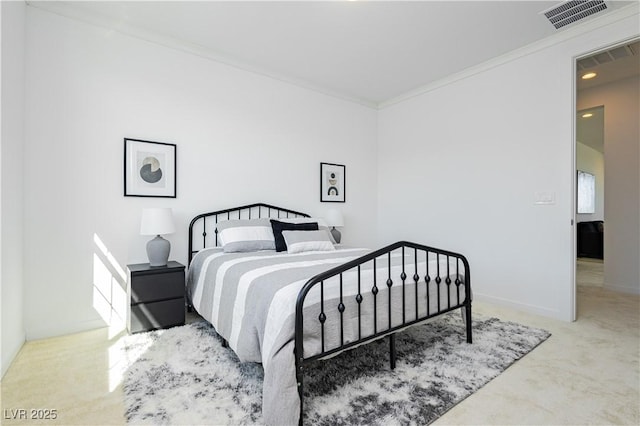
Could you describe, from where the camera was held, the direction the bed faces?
facing the viewer and to the right of the viewer

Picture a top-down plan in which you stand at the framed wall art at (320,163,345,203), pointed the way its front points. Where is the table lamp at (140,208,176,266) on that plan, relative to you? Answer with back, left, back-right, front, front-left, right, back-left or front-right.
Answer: right

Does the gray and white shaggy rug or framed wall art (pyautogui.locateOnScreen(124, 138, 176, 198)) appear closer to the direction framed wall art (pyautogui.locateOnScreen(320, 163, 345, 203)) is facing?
the gray and white shaggy rug

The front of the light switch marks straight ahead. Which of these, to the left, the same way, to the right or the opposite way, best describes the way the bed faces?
to the left

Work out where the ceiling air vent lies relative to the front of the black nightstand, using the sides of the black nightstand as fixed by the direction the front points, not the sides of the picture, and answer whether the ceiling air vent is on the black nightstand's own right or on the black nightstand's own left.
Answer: on the black nightstand's own left

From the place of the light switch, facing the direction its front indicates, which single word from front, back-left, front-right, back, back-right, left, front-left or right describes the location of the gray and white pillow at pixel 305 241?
front-right

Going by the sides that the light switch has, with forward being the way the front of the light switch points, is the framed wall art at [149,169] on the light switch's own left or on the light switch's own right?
on the light switch's own right

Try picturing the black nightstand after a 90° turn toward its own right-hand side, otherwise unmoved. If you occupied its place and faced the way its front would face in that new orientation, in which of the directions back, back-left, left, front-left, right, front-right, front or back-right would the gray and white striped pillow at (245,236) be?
back

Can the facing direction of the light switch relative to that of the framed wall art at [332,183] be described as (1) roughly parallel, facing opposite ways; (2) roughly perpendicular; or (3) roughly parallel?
roughly perpendicular

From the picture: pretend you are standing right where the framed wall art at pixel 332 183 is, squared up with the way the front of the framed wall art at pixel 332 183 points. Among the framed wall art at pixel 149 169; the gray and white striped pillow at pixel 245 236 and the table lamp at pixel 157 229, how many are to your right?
3
